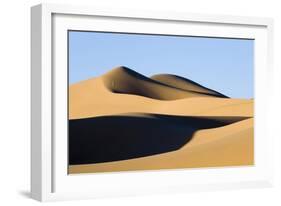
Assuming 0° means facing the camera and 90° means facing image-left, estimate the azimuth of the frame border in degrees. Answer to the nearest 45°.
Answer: approximately 315°
